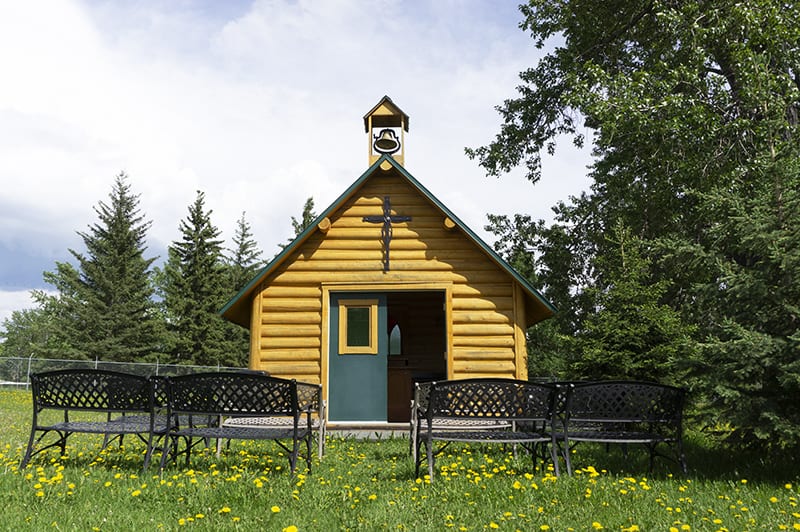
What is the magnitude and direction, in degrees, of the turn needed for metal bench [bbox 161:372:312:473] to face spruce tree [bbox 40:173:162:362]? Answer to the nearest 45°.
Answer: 0° — it already faces it

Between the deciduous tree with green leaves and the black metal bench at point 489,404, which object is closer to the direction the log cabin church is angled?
the black metal bench

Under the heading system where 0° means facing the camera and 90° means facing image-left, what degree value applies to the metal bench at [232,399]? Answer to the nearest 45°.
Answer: approximately 180°

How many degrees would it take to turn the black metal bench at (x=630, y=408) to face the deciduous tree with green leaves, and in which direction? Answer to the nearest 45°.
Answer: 0° — it already faces it

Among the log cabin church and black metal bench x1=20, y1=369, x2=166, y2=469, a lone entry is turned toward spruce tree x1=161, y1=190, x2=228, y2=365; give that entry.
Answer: the black metal bench

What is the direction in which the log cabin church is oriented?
toward the camera

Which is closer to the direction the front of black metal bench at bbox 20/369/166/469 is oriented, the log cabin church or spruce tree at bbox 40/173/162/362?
the spruce tree

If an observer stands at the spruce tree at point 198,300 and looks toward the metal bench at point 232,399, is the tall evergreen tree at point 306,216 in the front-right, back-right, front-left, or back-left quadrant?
front-left

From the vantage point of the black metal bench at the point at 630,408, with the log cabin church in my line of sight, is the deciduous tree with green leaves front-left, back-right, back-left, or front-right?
front-right

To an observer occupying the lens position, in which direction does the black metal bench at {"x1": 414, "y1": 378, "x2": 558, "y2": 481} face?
facing away from the viewer

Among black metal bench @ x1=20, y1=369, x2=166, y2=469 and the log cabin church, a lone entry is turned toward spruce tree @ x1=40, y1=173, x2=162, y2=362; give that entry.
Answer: the black metal bench

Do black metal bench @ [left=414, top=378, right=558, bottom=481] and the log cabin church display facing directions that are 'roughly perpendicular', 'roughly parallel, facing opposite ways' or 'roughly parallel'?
roughly parallel, facing opposite ways
